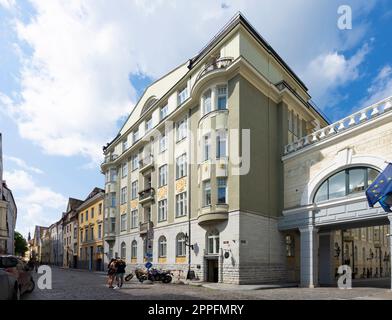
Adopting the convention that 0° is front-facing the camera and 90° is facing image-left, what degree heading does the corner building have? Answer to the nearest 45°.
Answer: approximately 45°

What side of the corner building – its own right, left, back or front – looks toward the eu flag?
left
